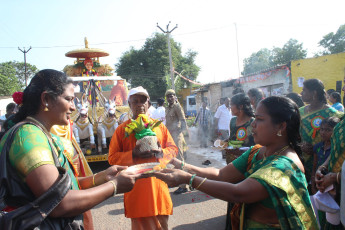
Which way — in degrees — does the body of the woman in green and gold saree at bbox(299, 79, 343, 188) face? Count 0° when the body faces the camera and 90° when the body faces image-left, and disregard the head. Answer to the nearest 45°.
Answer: approximately 45°

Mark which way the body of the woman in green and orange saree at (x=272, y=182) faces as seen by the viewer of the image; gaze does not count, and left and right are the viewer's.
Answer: facing to the left of the viewer

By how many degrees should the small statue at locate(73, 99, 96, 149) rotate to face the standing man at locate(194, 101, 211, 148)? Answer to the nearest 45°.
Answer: approximately 135° to its left

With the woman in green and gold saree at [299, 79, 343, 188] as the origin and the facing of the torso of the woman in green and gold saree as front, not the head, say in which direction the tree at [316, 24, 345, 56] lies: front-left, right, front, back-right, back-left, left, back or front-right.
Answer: back-right

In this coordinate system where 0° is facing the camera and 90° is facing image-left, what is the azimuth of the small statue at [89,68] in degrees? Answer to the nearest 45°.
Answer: approximately 0°

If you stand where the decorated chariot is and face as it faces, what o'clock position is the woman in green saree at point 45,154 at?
The woman in green saree is roughly at 12 o'clock from the decorated chariot.

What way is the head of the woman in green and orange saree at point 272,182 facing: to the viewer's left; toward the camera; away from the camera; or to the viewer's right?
to the viewer's left
